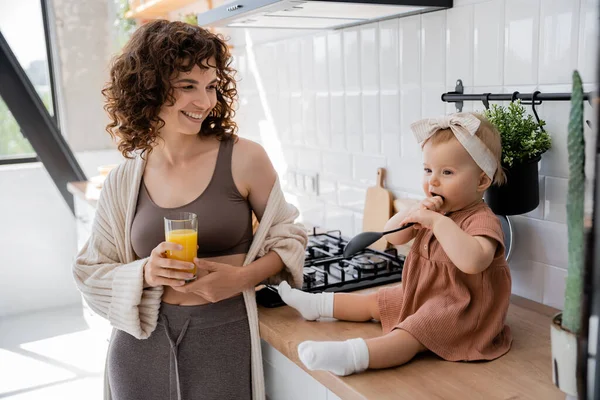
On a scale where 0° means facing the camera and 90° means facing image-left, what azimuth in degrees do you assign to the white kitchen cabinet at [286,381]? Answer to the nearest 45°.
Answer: approximately 45°

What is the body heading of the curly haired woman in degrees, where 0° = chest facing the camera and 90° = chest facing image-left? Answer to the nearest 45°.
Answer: approximately 0°

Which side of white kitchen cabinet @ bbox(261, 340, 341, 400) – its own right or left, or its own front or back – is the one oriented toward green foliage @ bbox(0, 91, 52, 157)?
right

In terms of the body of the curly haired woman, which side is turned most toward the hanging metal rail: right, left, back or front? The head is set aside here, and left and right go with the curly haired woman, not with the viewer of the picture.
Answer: left

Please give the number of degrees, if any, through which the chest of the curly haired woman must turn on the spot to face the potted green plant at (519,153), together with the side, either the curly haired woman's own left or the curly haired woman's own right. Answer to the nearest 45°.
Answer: approximately 90° to the curly haired woman's own left

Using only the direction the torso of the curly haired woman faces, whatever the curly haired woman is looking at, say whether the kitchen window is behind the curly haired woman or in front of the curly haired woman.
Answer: behind

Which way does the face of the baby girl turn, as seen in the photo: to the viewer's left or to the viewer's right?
to the viewer's left

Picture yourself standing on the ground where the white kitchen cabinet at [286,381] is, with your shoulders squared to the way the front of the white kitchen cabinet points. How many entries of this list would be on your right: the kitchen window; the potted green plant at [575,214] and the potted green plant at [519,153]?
1

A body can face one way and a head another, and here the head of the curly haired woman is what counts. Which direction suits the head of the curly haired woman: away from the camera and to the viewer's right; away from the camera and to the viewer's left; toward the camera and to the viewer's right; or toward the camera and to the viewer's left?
toward the camera and to the viewer's right

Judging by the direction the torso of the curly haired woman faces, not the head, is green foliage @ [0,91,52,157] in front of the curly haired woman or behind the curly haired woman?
behind
